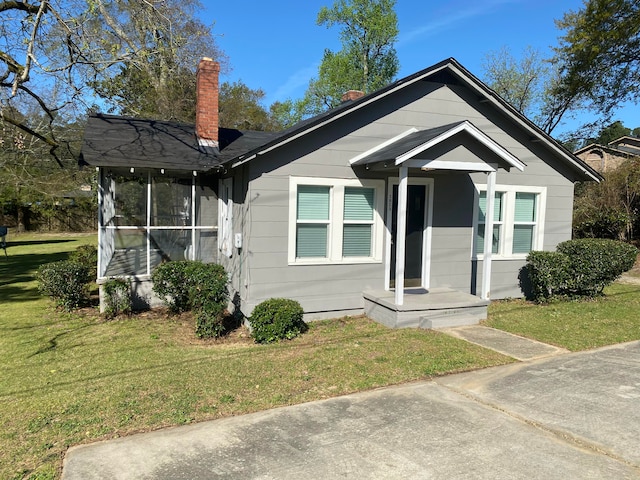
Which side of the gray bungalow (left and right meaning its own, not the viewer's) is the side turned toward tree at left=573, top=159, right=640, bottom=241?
left

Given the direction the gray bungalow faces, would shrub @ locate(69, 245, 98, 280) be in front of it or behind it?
behind

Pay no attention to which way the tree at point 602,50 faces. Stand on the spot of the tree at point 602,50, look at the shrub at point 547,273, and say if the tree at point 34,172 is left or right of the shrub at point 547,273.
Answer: right

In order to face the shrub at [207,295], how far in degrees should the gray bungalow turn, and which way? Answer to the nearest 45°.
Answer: approximately 90° to its right

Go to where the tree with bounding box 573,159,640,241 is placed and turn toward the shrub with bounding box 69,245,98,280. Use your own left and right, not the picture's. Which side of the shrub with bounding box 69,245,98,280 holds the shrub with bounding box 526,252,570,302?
left

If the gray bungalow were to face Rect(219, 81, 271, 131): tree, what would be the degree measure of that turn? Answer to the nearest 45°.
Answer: approximately 135° to its left

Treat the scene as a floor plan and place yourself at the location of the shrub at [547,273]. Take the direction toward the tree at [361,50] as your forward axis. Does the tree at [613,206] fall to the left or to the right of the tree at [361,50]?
right

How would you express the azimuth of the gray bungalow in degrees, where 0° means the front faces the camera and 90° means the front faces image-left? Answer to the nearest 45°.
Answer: approximately 315°
